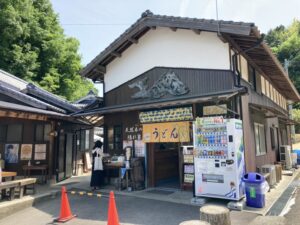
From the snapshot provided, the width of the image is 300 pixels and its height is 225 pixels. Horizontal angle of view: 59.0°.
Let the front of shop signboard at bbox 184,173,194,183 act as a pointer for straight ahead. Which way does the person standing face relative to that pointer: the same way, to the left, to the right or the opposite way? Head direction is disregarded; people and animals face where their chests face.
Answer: the opposite way

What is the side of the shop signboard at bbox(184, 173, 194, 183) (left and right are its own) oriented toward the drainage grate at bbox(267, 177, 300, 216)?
left

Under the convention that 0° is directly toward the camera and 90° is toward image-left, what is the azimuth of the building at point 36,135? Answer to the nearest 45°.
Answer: approximately 315°

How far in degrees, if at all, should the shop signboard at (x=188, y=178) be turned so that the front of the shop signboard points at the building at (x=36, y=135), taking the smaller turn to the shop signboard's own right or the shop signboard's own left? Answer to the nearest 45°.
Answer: approximately 90° to the shop signboard's own right

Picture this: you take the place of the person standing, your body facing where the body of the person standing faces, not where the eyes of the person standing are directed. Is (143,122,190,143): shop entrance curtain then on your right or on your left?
on your right

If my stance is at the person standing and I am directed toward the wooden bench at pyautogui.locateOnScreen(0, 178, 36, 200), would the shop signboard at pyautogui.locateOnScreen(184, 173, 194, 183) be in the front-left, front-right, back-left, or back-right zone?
back-left

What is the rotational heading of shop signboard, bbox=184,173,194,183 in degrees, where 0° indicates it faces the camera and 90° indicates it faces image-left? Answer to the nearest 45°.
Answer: approximately 0°

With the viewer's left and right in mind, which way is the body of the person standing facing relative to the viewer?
facing away from the viewer

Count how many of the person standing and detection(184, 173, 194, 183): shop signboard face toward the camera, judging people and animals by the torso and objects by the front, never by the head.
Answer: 1
